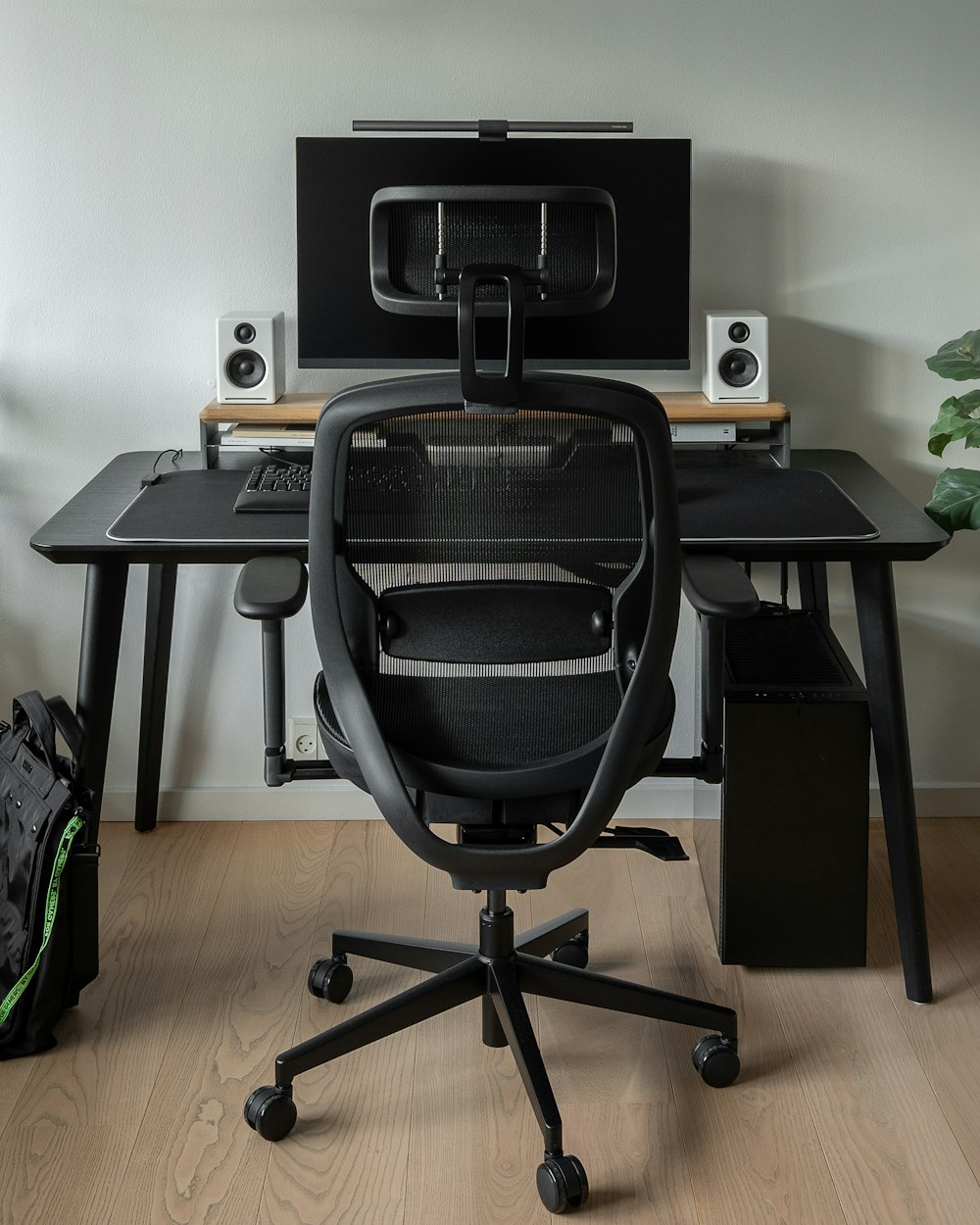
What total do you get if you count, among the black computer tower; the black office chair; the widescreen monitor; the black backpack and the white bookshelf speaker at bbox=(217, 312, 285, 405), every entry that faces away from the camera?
1

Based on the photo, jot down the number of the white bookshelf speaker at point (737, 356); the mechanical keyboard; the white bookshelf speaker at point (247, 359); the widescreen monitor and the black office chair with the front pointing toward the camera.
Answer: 4

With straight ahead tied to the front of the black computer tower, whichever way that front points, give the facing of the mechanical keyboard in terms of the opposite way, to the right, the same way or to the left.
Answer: the same way

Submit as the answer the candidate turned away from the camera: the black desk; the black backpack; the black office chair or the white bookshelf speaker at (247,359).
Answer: the black office chair

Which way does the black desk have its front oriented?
toward the camera

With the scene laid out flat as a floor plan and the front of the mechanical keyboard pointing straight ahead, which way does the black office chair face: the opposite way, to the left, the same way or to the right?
the opposite way

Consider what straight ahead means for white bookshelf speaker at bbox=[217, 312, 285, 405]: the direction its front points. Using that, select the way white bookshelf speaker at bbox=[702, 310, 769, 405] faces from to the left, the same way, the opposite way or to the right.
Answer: the same way

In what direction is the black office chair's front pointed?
away from the camera

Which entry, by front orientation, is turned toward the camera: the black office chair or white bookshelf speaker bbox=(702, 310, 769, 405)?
the white bookshelf speaker

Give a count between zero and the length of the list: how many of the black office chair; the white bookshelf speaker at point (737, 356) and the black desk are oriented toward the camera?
2

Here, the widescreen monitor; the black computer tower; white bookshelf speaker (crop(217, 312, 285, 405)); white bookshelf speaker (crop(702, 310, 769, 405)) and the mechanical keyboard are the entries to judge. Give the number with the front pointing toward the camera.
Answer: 5

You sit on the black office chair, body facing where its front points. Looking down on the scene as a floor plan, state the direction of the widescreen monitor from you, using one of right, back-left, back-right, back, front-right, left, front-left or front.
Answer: front

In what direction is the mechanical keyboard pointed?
toward the camera

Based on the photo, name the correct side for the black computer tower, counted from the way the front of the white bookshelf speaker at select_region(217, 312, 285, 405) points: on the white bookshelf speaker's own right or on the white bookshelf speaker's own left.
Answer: on the white bookshelf speaker's own left
